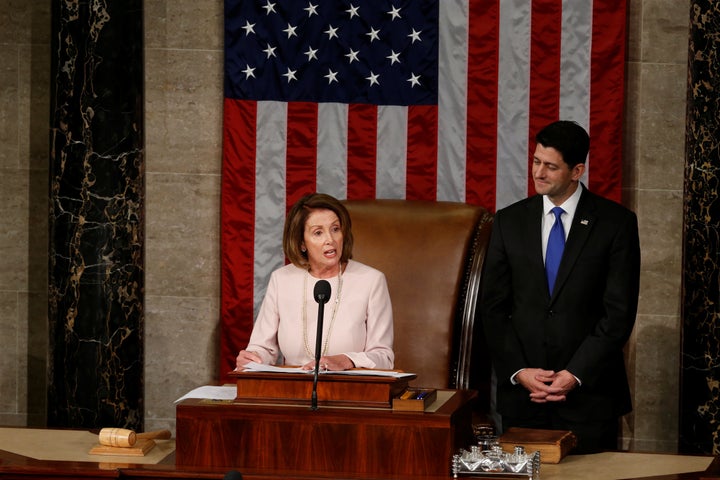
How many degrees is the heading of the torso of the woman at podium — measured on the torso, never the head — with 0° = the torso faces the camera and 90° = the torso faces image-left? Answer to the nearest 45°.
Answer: approximately 0°

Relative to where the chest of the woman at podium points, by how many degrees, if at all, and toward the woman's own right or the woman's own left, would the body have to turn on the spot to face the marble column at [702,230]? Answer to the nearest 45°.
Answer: approximately 135° to the woman's own left

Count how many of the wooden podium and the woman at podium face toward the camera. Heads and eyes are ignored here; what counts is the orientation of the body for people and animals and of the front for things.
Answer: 2

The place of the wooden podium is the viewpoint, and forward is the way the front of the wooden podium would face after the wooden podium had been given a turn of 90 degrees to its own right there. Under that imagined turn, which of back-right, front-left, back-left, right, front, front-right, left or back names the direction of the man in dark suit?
back-right

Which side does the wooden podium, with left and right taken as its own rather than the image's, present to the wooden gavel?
right

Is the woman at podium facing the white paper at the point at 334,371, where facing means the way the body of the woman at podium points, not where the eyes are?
yes

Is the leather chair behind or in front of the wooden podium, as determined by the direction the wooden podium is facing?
behind

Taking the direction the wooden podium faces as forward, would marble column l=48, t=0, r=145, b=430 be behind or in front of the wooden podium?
behind

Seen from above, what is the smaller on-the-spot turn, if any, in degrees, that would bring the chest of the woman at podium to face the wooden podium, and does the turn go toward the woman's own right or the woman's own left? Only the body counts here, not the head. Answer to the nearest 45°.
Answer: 0° — they already face it

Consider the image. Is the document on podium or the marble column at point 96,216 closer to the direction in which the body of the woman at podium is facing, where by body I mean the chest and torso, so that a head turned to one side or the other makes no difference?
the document on podium
